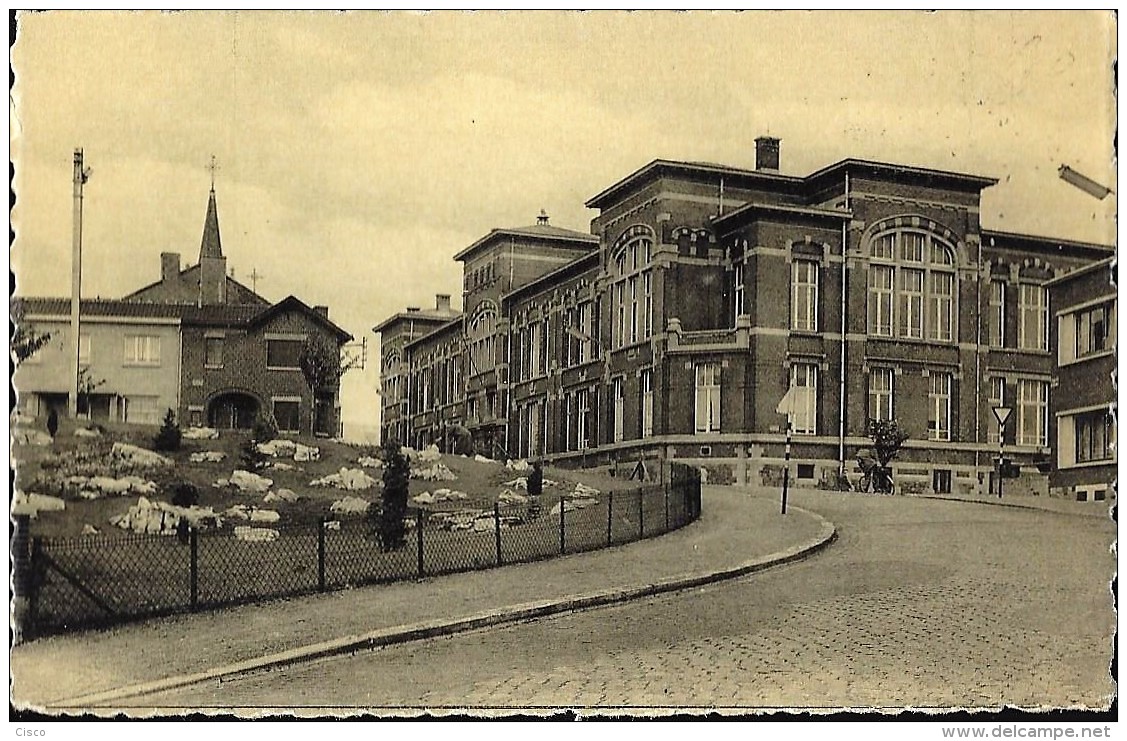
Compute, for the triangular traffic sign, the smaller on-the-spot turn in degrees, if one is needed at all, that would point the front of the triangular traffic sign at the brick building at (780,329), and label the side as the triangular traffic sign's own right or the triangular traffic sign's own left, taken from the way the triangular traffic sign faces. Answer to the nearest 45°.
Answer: approximately 135° to the triangular traffic sign's own right

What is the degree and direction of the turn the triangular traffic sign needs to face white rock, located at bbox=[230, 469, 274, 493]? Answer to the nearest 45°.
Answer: approximately 45° to its right

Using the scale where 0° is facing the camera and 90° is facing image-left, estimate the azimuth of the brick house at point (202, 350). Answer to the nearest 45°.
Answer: approximately 0°

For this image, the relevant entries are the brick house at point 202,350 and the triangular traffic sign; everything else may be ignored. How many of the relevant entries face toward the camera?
2

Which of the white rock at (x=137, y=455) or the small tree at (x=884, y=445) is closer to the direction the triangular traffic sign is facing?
the white rock
